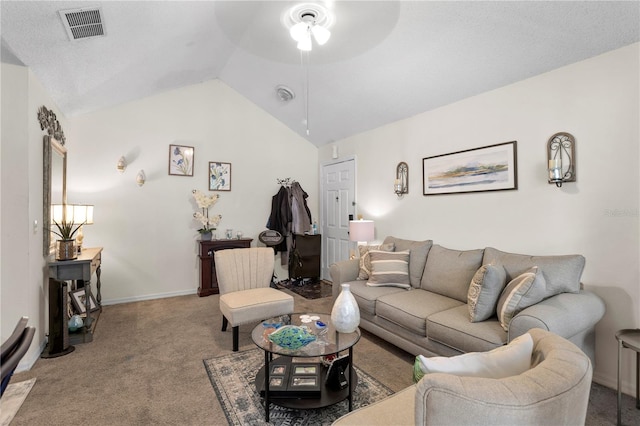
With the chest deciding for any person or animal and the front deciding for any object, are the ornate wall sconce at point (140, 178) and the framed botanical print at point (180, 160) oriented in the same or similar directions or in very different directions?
same or similar directions

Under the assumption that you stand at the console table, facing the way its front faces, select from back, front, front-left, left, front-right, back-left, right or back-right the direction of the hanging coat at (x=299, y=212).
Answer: front

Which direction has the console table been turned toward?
to the viewer's right

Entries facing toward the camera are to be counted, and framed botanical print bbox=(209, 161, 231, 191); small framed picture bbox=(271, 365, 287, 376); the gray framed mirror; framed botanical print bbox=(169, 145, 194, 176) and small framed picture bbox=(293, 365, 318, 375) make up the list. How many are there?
4

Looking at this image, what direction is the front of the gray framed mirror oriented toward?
to the viewer's right

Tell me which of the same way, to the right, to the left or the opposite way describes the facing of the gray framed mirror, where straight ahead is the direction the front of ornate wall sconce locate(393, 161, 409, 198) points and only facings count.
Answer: the opposite way

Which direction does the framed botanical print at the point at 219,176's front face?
toward the camera

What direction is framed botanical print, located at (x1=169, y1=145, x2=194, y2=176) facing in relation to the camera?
toward the camera

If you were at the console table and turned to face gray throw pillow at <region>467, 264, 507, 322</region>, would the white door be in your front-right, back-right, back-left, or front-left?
front-left

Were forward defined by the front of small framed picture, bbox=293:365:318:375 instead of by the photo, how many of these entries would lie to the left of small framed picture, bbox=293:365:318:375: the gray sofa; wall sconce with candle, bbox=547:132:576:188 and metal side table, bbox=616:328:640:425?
3

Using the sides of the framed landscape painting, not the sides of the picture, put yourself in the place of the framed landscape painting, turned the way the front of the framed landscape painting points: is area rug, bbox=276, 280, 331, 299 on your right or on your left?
on your right

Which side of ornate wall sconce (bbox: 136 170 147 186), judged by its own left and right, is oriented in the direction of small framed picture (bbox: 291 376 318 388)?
front

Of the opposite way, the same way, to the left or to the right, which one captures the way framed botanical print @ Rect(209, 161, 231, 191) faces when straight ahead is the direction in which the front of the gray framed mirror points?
to the right
